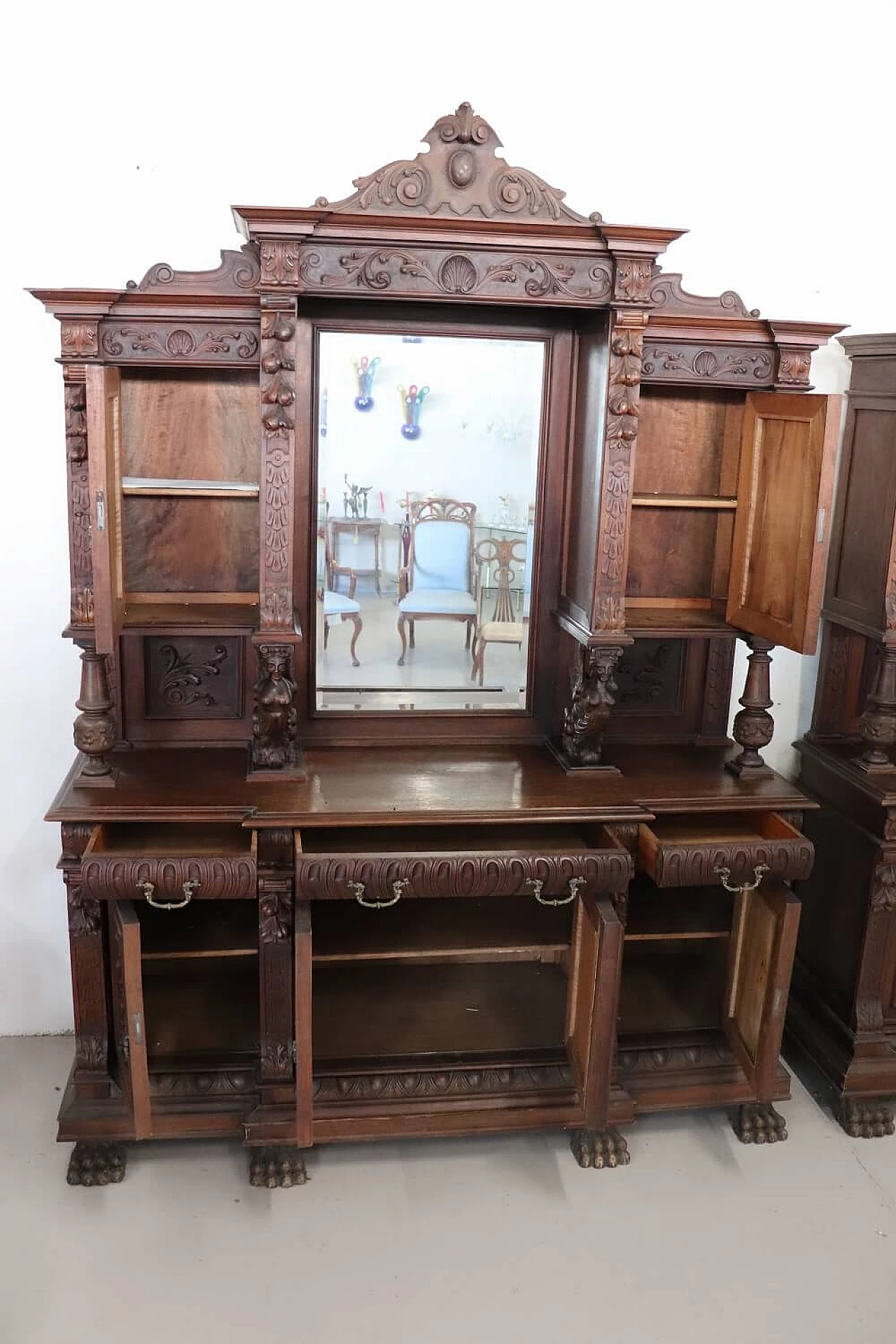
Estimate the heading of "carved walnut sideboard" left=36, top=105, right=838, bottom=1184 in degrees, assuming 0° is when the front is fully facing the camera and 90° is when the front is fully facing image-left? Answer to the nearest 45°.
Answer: approximately 0°
